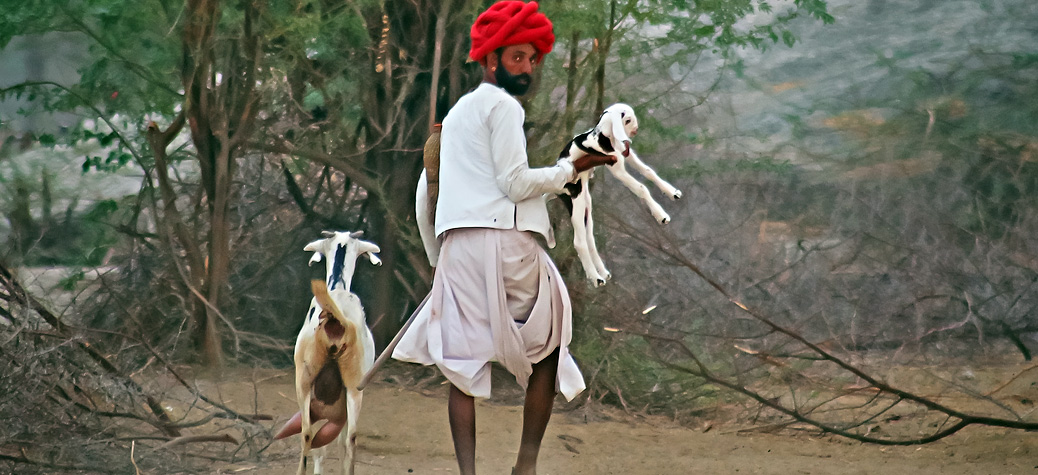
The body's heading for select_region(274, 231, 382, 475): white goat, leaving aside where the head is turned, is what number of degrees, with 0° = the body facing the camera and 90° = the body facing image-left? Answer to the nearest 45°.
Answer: approximately 180°

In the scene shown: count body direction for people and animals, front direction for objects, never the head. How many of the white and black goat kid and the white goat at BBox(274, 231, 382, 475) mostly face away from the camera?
1

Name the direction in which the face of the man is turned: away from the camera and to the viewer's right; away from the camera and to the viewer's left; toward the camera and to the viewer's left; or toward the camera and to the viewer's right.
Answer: toward the camera and to the viewer's right

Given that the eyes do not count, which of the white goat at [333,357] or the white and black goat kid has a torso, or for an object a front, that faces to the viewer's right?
the white and black goat kid

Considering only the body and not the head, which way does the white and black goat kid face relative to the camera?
to the viewer's right

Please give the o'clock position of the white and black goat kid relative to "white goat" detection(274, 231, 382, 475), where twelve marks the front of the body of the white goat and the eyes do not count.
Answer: The white and black goat kid is roughly at 4 o'clock from the white goat.

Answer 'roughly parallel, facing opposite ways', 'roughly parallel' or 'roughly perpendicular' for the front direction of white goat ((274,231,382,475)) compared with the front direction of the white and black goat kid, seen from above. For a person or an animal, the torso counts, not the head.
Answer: roughly perpendicular

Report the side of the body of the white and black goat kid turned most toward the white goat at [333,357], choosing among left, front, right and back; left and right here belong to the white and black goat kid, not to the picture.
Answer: back
